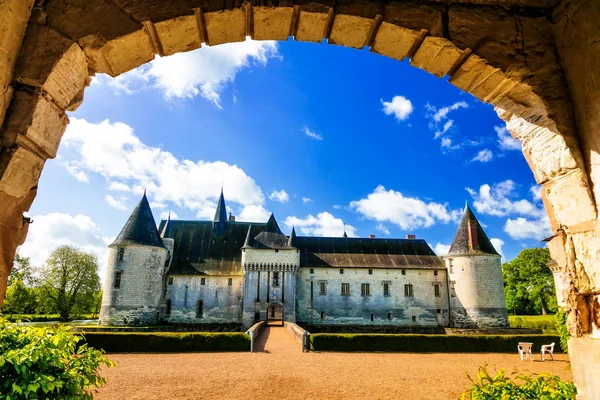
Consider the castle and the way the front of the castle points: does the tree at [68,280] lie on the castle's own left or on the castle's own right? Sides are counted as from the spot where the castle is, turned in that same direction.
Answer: on the castle's own right

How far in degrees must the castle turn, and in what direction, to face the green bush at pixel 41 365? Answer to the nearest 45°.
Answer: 0° — it already faces it

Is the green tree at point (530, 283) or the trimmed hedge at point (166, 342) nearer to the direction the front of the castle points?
the trimmed hedge

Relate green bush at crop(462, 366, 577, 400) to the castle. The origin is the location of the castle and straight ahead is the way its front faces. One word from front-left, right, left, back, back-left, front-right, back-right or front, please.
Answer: front

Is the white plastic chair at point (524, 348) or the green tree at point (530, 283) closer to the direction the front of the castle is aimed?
the white plastic chair

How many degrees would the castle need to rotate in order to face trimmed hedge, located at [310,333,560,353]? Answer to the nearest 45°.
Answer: approximately 45° to its left

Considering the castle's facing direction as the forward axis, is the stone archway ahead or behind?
ahead

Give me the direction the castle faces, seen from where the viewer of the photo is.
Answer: facing the viewer

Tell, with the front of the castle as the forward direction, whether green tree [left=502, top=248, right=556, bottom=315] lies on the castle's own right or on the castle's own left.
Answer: on the castle's own left

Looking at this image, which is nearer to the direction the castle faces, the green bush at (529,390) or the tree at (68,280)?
the green bush

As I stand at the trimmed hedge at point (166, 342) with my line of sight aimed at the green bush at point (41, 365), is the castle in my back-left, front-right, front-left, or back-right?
back-left

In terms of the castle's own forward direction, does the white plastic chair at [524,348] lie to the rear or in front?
in front
